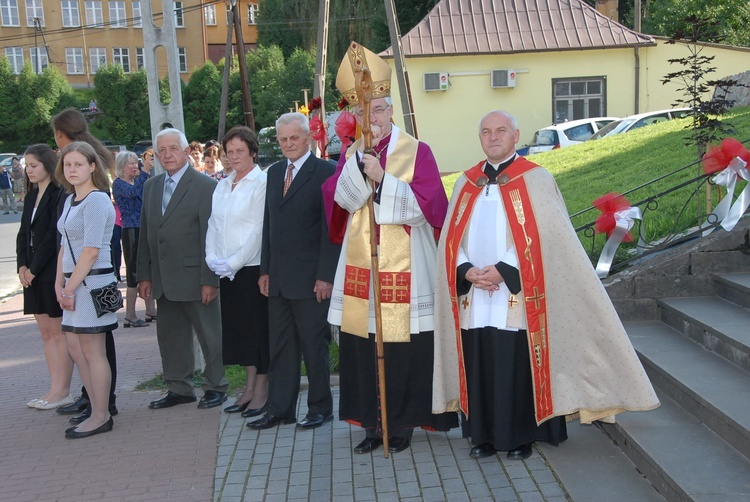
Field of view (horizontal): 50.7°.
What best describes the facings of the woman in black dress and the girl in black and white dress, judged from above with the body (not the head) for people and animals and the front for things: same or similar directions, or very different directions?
same or similar directions

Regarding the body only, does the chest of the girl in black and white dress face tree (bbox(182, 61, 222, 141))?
no

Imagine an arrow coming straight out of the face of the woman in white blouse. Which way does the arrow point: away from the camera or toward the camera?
toward the camera

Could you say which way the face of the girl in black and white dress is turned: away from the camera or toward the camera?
toward the camera

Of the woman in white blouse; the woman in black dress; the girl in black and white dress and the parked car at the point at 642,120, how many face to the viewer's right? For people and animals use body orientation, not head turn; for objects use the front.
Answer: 0

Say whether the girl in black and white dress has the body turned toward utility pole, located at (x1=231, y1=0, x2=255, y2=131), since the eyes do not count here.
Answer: no

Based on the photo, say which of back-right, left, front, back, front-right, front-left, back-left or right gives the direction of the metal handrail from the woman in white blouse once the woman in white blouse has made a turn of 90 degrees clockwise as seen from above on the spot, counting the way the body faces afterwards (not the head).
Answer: back-right

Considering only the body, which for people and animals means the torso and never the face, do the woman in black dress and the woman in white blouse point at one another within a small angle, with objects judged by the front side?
no

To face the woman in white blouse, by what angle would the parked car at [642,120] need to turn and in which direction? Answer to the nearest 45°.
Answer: approximately 45° to its left

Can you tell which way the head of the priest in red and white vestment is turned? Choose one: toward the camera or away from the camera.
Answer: toward the camera

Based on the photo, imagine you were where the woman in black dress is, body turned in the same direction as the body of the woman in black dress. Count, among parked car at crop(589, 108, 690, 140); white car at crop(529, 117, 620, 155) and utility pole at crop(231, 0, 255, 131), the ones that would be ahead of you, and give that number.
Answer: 0

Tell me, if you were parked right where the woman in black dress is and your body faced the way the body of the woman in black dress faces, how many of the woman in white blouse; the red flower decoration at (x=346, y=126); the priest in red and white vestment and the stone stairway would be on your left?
4

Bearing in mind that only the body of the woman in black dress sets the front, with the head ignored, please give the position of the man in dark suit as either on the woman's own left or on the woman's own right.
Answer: on the woman's own left

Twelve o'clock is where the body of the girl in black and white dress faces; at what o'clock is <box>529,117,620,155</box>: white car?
The white car is roughly at 6 o'clock from the girl in black and white dress.

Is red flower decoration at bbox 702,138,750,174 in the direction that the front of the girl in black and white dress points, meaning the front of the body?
no

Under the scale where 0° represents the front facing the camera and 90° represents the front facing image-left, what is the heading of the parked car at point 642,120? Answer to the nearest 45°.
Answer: approximately 45°

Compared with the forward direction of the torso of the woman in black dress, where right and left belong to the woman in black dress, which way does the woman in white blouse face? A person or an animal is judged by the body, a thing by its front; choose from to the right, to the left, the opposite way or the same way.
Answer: the same way

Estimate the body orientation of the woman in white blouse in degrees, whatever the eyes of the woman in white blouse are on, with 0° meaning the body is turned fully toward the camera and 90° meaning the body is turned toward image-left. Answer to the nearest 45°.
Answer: approximately 45°

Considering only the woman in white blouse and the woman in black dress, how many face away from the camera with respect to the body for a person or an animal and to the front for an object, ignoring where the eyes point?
0
